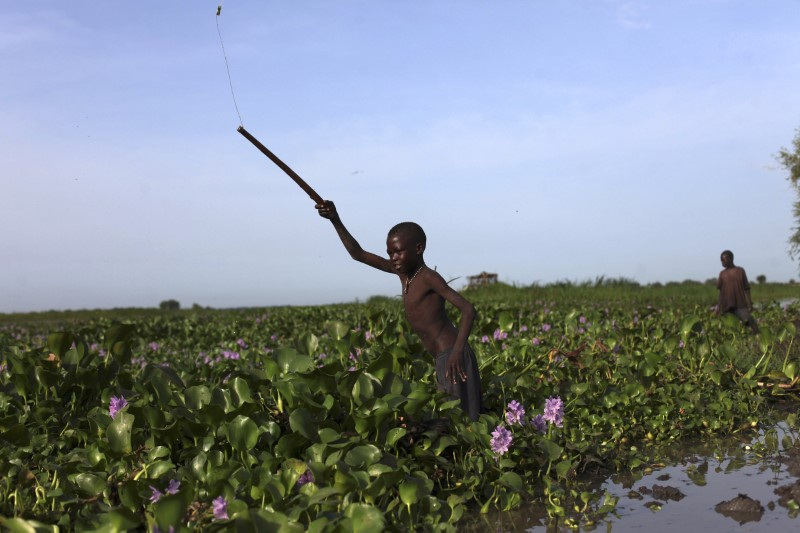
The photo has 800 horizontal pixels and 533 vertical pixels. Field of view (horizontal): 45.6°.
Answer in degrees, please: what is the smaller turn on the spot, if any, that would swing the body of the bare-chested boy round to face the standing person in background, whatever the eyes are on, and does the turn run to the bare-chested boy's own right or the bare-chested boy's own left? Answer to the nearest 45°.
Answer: approximately 180°

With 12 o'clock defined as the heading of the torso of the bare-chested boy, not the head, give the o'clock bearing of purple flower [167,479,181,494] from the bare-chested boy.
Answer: The purple flower is roughly at 12 o'clock from the bare-chested boy.

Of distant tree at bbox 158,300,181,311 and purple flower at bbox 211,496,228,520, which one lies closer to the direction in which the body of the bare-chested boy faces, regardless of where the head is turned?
the purple flower

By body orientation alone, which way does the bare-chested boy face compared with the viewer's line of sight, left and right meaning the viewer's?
facing the viewer and to the left of the viewer

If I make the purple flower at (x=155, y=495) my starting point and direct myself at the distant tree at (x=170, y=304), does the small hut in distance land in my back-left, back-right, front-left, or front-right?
front-right

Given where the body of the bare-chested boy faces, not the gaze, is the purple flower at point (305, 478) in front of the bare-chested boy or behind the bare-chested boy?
in front

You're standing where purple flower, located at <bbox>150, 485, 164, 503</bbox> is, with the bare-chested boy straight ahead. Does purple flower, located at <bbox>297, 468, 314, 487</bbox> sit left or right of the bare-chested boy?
right

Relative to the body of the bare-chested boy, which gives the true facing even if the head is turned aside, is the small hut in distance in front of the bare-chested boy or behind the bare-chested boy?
behind

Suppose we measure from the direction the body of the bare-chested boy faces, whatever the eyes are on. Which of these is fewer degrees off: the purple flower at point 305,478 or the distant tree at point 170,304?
the purple flower

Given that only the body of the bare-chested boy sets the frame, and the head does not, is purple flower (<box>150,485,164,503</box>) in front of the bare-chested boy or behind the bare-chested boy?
in front

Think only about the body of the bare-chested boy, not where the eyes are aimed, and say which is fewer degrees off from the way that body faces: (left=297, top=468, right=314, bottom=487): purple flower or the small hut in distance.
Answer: the purple flower

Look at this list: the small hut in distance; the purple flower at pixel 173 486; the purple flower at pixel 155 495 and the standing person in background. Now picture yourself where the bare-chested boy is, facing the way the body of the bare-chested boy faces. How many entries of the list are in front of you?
2

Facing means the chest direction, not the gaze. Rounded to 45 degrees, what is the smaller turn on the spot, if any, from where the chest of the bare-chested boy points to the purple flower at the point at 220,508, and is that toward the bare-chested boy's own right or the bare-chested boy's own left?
0° — they already face it

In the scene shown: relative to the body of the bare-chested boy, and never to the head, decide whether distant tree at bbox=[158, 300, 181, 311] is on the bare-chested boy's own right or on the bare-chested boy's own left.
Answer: on the bare-chested boy's own right
